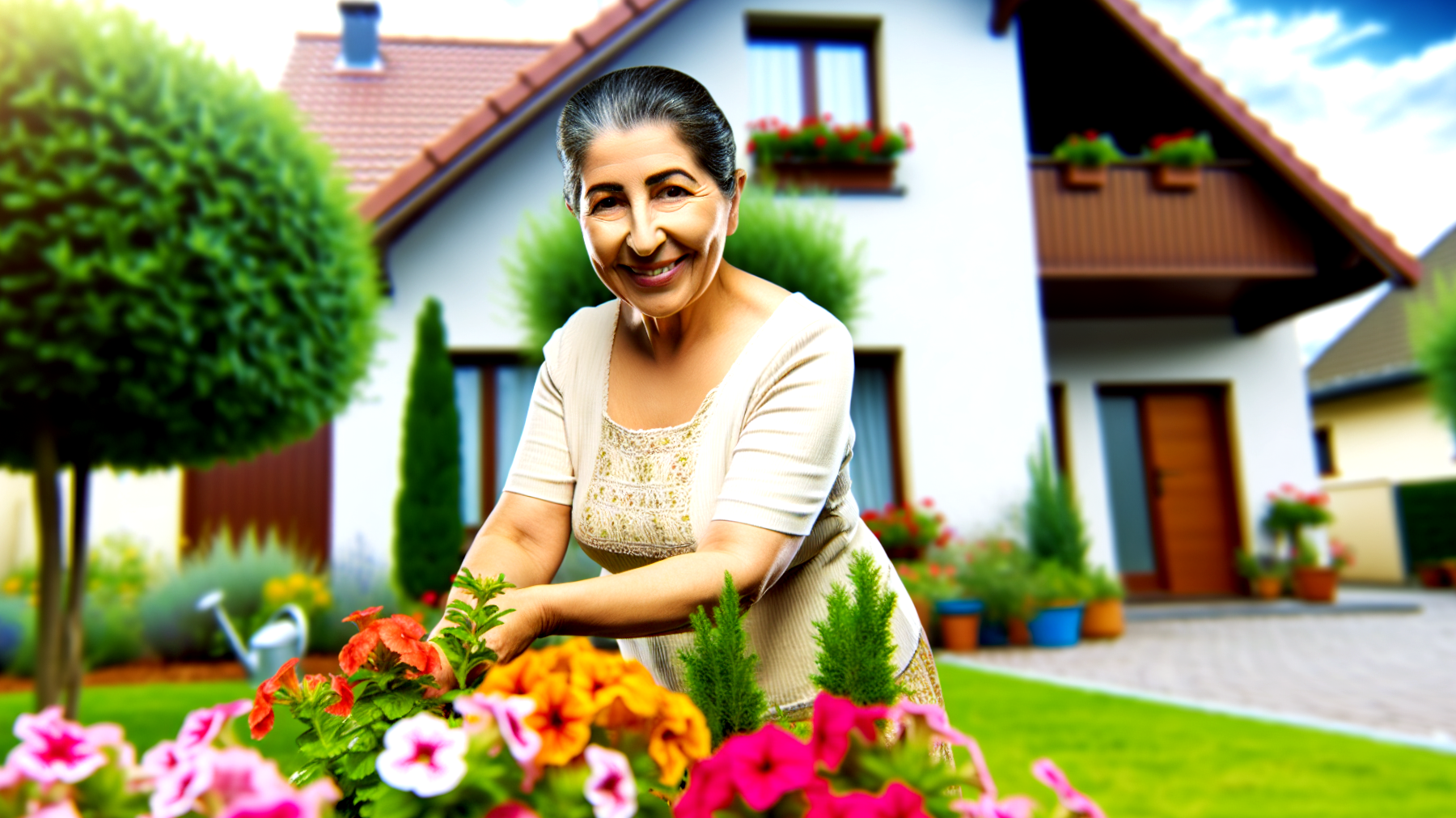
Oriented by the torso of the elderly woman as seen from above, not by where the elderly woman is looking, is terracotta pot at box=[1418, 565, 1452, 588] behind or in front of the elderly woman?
behind

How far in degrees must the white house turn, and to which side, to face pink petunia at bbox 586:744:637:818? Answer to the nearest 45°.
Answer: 0° — it already faces it

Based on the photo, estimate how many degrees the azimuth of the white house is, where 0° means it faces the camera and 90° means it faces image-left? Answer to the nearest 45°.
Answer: approximately 0°

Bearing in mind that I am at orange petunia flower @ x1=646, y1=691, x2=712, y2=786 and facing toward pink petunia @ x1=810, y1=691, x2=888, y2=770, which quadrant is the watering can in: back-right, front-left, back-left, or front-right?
back-left

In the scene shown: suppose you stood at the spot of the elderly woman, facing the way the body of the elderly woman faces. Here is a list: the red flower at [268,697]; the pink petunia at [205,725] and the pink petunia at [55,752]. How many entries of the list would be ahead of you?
3

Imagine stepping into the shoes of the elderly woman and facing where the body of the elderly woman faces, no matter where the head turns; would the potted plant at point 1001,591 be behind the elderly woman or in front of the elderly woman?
behind

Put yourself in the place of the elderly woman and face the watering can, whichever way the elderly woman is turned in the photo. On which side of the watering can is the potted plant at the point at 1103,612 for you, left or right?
right
